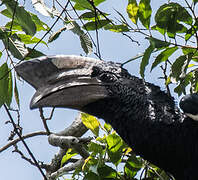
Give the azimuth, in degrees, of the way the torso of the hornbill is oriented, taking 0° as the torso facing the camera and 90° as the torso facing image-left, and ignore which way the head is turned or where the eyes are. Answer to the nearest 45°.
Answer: approximately 90°
